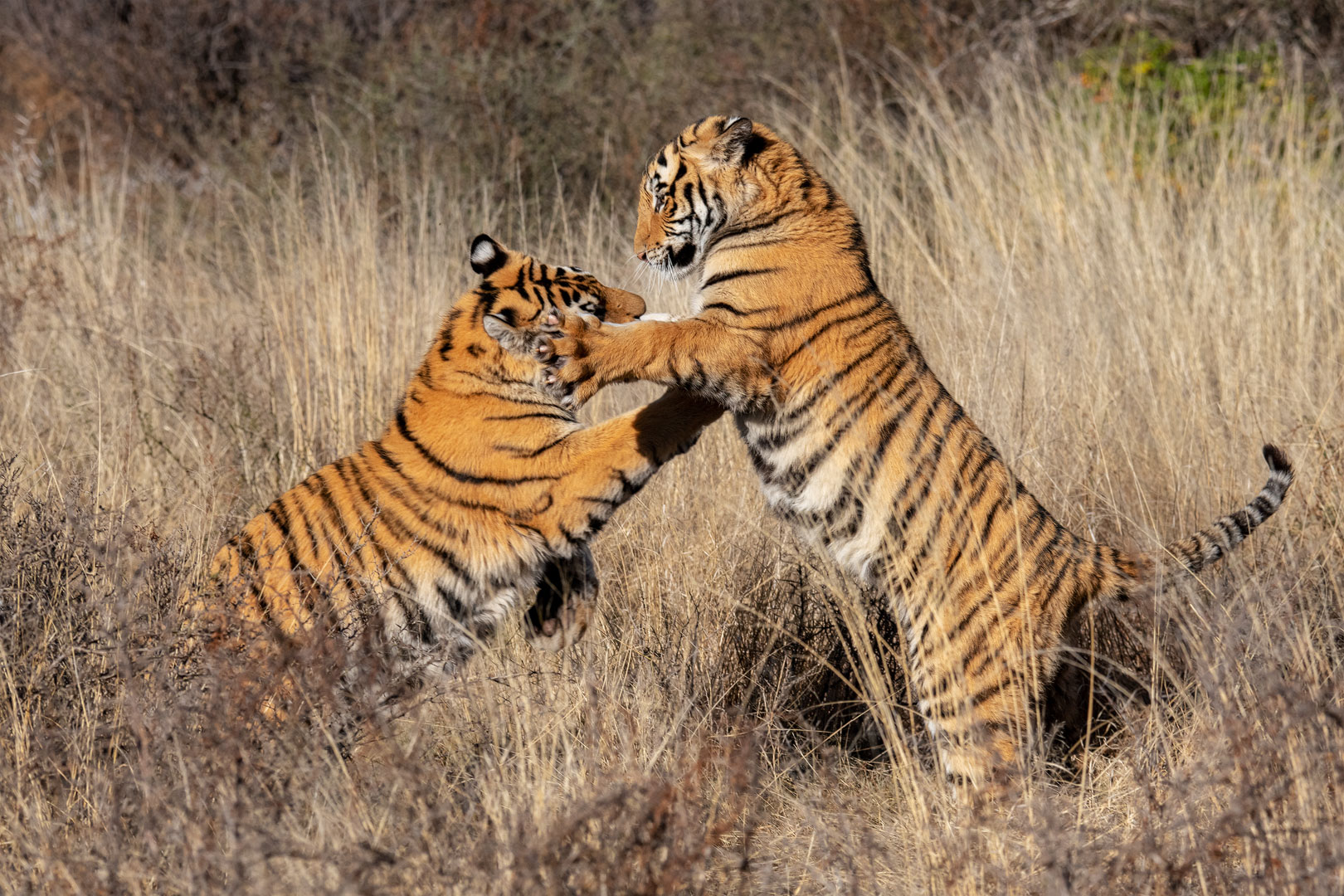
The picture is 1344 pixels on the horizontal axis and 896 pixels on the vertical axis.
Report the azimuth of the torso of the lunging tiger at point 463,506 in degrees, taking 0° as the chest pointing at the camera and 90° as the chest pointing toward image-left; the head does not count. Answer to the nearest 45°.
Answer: approximately 270°

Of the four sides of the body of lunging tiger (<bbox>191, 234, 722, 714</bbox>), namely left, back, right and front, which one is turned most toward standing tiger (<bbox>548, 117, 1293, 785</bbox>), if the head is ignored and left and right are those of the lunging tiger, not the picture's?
front
